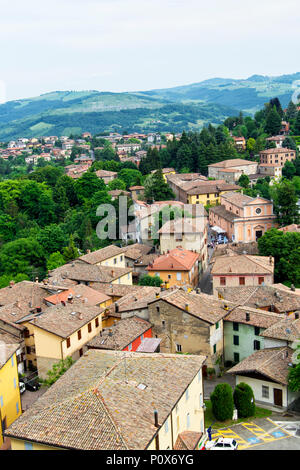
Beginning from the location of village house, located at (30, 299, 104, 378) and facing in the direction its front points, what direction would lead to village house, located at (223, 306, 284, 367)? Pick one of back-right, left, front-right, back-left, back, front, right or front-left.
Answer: front-left

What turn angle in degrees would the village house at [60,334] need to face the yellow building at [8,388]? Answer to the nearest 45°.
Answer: approximately 90° to its right

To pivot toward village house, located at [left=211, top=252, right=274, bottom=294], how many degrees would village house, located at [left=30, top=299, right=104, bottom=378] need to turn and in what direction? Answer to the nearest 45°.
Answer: approximately 90° to its left

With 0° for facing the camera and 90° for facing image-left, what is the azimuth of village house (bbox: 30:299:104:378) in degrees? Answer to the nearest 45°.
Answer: approximately 315°

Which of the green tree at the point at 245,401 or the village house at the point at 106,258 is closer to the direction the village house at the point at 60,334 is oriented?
the green tree

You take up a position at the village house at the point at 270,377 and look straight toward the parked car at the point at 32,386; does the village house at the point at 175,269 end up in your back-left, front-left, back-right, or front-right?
front-right

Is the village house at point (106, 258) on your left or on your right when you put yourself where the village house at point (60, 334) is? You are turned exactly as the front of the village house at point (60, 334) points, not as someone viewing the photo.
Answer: on your left

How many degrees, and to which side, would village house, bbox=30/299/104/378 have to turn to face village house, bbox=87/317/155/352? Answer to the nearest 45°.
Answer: approximately 45° to its left

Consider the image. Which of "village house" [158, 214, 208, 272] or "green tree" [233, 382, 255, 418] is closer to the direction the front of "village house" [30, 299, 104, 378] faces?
the green tree

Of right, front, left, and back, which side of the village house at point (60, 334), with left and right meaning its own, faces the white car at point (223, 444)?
front

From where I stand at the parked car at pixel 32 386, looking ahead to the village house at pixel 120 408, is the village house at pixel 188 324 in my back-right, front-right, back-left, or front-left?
front-left

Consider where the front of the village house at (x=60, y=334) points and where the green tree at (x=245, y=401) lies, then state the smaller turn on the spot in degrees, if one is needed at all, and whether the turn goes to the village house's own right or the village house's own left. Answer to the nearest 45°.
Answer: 0° — it already faces it

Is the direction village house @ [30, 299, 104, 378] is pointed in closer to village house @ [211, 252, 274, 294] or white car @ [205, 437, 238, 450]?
the white car
